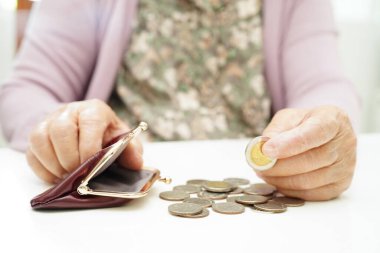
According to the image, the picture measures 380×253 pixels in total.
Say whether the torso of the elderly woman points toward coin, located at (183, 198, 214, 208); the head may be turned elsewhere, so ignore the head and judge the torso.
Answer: yes

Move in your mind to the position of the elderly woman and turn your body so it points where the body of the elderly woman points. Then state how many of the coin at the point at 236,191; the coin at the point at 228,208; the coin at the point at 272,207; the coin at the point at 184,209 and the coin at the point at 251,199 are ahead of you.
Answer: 5

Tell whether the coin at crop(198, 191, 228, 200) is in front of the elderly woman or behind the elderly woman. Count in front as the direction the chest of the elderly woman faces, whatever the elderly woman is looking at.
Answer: in front

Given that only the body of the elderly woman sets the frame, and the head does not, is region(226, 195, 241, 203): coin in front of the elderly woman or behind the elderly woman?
in front

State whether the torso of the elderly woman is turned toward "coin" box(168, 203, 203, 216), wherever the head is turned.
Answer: yes

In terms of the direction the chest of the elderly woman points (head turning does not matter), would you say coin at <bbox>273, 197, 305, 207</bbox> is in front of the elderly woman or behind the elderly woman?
in front

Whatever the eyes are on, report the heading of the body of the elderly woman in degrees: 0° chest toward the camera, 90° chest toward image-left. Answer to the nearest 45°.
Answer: approximately 0°

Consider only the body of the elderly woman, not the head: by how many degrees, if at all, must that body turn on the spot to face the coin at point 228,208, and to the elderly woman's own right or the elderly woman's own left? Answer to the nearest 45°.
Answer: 0° — they already face it

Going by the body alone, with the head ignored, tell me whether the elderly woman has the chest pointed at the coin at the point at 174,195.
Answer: yes

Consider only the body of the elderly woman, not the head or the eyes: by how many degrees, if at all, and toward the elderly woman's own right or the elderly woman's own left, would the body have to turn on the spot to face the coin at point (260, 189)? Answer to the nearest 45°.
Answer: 0° — they already face it

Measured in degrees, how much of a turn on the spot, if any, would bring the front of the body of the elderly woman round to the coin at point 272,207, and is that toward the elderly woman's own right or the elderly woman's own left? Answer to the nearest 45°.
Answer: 0° — they already face it
